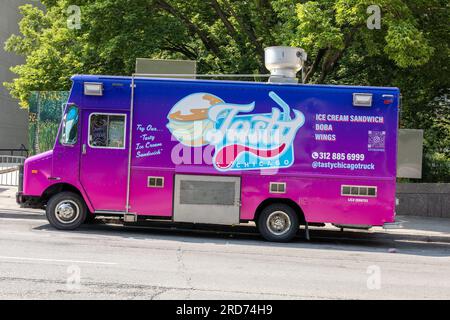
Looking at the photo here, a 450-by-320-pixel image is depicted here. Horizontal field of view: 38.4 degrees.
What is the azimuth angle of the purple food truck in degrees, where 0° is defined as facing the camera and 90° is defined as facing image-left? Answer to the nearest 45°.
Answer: approximately 90°
